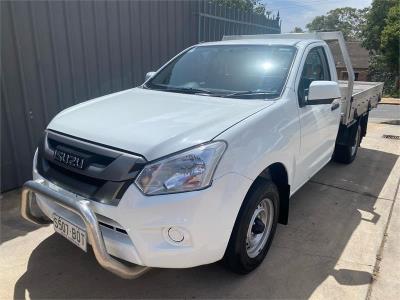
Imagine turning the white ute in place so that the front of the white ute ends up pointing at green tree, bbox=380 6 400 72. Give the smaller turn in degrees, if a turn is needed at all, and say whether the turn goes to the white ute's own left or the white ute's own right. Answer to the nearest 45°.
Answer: approximately 180°

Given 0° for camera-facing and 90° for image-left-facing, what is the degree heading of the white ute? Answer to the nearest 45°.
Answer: approximately 45°

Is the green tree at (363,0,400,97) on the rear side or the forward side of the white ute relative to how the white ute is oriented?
on the rear side
